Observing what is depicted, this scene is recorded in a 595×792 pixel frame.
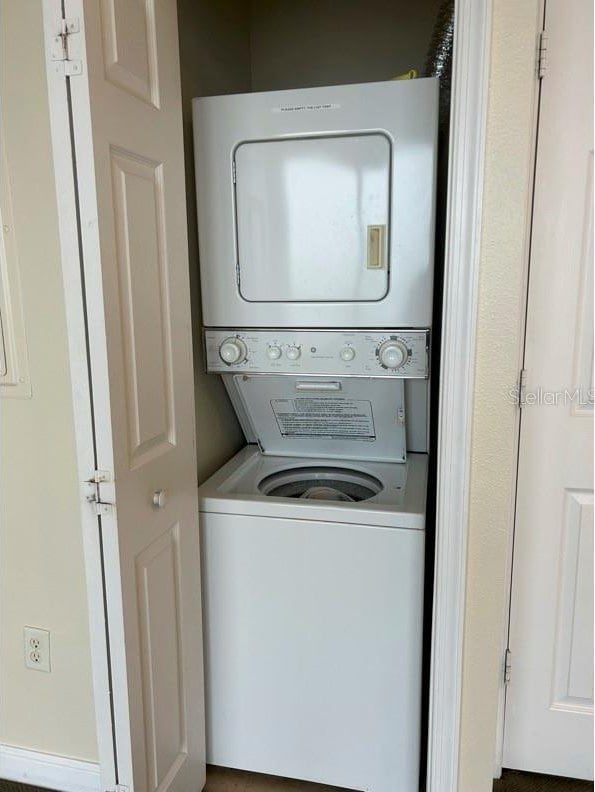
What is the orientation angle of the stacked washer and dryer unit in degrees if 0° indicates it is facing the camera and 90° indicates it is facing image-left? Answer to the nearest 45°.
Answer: approximately 0°

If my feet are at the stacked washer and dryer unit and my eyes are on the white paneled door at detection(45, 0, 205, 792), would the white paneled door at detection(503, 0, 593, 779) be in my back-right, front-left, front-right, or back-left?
back-left

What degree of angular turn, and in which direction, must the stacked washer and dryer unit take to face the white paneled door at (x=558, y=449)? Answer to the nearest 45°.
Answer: approximately 90° to its left

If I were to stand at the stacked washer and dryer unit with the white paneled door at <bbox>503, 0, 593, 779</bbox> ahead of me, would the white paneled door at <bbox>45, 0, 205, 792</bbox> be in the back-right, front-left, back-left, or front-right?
back-right
